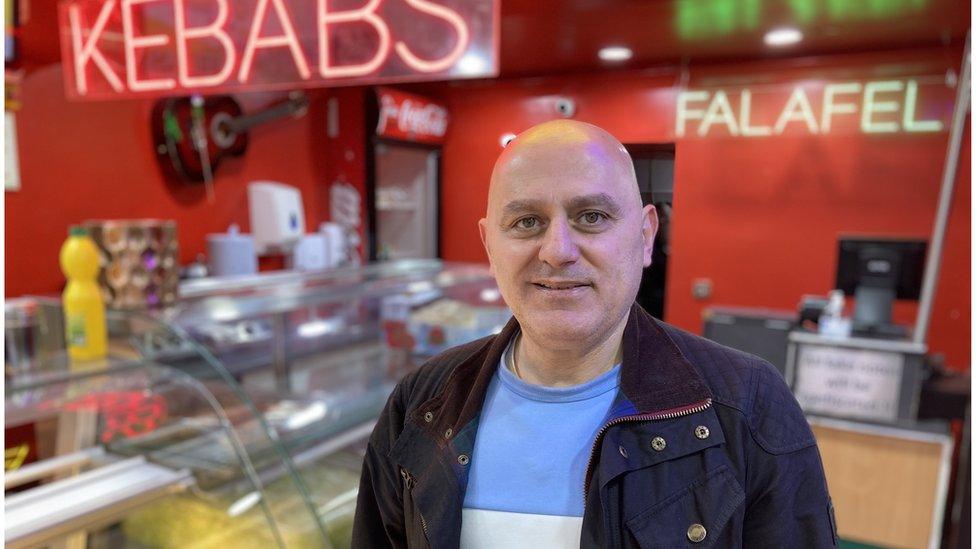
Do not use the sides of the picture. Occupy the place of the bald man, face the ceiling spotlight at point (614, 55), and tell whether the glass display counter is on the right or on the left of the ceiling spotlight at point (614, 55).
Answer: left

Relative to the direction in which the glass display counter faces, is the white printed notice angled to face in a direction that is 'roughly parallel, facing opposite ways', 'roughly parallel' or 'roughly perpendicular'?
roughly perpendicular

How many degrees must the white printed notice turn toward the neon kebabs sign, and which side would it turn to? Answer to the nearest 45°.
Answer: approximately 45° to its right

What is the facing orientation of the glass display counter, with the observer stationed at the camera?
facing the viewer and to the right of the viewer

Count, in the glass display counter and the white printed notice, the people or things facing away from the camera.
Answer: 0

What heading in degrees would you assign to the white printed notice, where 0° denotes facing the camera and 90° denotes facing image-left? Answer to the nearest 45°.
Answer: approximately 0°

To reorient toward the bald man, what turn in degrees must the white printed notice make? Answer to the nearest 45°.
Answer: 0° — it already faces them
